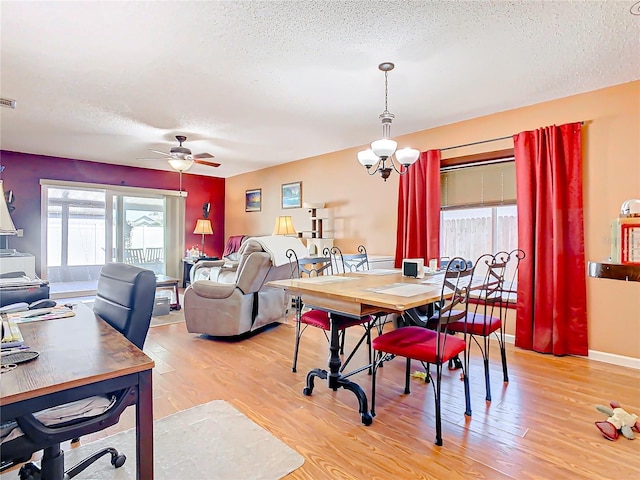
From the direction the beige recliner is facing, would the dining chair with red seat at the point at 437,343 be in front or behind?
behind

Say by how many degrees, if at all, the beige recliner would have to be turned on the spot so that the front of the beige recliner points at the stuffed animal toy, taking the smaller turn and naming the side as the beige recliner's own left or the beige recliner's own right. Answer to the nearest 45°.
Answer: approximately 180°

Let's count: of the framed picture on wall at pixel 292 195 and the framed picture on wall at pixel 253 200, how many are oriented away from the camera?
0

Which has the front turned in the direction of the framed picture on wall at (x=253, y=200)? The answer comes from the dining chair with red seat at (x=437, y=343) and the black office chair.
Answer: the dining chair with red seat

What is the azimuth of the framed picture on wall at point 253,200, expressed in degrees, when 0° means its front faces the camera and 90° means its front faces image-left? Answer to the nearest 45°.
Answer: approximately 45°

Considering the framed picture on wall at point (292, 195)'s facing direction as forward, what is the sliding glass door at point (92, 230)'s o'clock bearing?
The sliding glass door is roughly at 2 o'clock from the framed picture on wall.

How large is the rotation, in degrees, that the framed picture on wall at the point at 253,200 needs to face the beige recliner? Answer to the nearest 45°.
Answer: approximately 45° to its left

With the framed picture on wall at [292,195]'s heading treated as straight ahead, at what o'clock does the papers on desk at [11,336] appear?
The papers on desk is roughly at 11 o'clock from the framed picture on wall.

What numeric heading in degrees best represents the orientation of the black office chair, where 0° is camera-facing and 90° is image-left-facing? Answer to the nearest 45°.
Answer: approximately 45°

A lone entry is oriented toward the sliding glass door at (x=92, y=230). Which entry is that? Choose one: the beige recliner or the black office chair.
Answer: the beige recliner

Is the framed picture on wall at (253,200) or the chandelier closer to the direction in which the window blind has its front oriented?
the chandelier

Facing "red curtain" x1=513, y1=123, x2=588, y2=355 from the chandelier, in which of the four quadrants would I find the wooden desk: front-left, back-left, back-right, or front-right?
back-right

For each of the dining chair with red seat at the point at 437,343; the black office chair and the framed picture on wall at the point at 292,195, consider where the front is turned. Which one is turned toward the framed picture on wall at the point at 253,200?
the dining chair with red seat

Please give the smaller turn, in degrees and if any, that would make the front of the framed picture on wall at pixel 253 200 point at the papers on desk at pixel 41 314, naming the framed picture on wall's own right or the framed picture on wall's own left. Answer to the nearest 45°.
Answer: approximately 45° to the framed picture on wall's own left

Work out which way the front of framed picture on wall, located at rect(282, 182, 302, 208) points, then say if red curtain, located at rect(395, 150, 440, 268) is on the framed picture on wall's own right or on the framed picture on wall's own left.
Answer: on the framed picture on wall's own left

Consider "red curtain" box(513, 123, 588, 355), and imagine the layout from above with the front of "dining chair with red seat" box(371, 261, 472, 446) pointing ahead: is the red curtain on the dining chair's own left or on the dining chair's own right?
on the dining chair's own right
